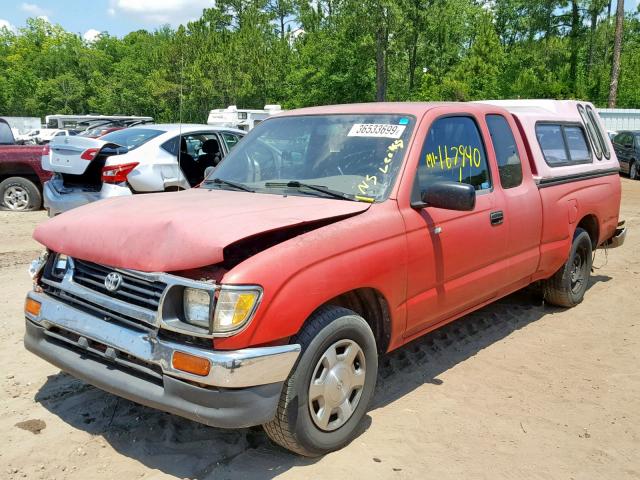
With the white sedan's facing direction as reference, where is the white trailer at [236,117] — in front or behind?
in front

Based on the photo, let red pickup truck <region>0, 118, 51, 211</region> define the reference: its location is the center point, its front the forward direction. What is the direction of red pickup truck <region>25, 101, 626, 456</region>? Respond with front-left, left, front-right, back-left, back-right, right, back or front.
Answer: back-left

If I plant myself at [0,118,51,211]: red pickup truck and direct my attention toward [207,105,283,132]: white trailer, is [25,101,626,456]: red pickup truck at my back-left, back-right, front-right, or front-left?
back-right

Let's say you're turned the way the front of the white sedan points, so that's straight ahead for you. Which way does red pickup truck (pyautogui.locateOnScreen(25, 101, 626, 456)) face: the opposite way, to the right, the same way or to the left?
the opposite way

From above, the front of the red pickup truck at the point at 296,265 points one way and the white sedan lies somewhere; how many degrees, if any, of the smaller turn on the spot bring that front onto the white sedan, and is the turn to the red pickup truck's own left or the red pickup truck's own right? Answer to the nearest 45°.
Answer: approximately 90° to the red pickup truck's own right

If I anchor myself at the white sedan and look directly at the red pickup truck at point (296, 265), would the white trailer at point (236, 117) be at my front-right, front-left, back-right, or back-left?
back-left

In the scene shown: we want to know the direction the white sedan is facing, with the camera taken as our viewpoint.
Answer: facing away from the viewer and to the right of the viewer

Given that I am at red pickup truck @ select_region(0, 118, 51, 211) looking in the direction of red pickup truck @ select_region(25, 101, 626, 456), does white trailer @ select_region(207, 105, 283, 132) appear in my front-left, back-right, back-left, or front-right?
back-left

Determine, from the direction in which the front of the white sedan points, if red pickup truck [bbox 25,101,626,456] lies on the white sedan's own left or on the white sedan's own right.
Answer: on the white sedan's own right

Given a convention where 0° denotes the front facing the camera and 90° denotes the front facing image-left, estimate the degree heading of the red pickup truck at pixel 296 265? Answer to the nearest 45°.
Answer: approximately 45°

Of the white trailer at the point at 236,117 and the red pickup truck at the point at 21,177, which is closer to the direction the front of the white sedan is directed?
the white trailer
